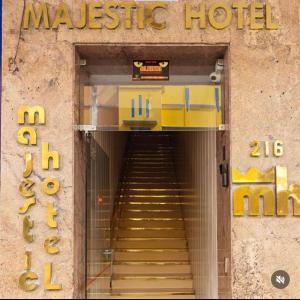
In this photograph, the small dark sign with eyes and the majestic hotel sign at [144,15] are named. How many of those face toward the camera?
2

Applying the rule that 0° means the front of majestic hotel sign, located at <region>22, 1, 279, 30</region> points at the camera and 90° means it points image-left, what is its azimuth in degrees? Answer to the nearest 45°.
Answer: approximately 0°
